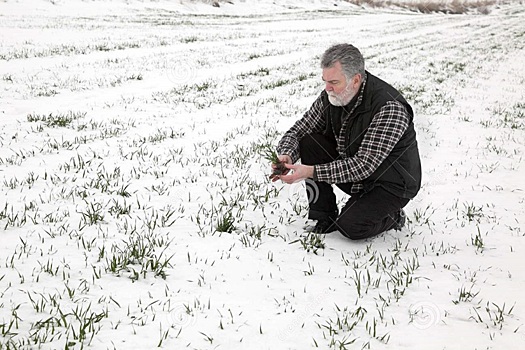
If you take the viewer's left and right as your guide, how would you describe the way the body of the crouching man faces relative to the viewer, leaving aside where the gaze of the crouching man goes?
facing the viewer and to the left of the viewer

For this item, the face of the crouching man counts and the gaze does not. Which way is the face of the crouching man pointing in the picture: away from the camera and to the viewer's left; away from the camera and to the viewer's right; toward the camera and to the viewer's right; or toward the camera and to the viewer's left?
toward the camera and to the viewer's left
